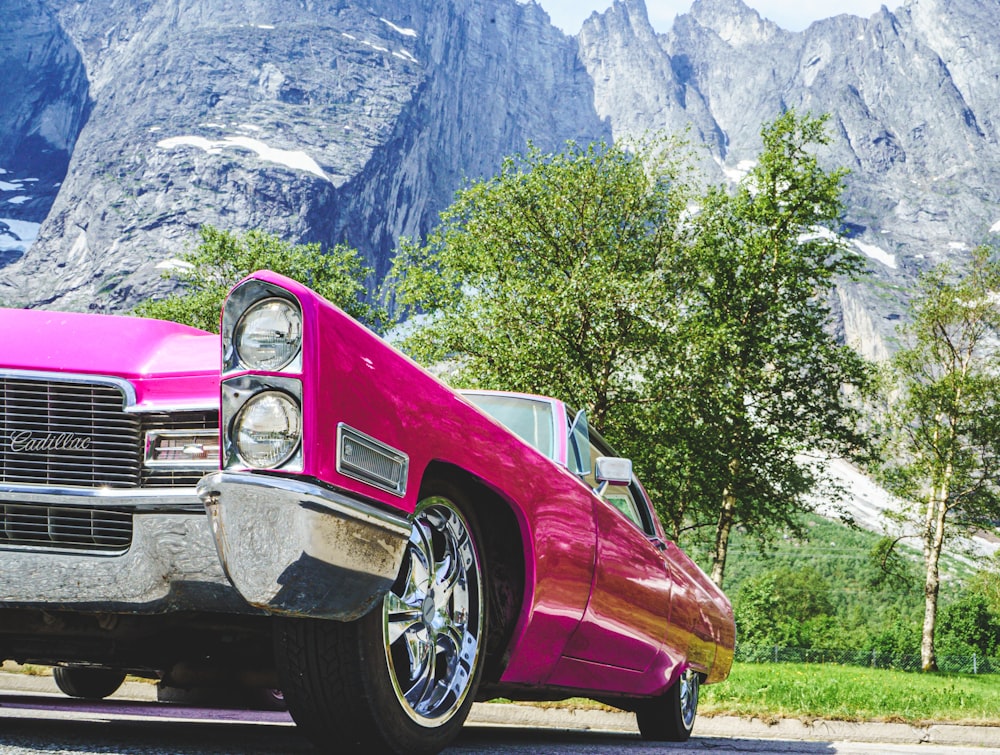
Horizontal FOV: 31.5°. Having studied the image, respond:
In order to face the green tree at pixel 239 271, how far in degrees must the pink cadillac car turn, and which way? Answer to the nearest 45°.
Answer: approximately 135° to its right

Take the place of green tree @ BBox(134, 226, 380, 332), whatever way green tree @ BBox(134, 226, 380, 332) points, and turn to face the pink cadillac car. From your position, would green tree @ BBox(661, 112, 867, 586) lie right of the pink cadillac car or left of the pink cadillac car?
left

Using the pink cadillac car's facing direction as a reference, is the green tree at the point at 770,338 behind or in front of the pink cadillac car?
behind

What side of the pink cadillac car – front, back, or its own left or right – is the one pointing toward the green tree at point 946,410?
back

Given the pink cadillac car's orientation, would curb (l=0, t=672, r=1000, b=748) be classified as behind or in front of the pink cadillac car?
behind

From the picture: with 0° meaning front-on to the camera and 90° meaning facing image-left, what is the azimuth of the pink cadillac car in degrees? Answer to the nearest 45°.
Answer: approximately 45°

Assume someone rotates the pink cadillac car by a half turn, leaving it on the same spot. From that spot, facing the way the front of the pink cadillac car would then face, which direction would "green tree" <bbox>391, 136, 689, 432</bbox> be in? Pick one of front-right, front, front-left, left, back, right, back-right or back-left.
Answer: front-left
